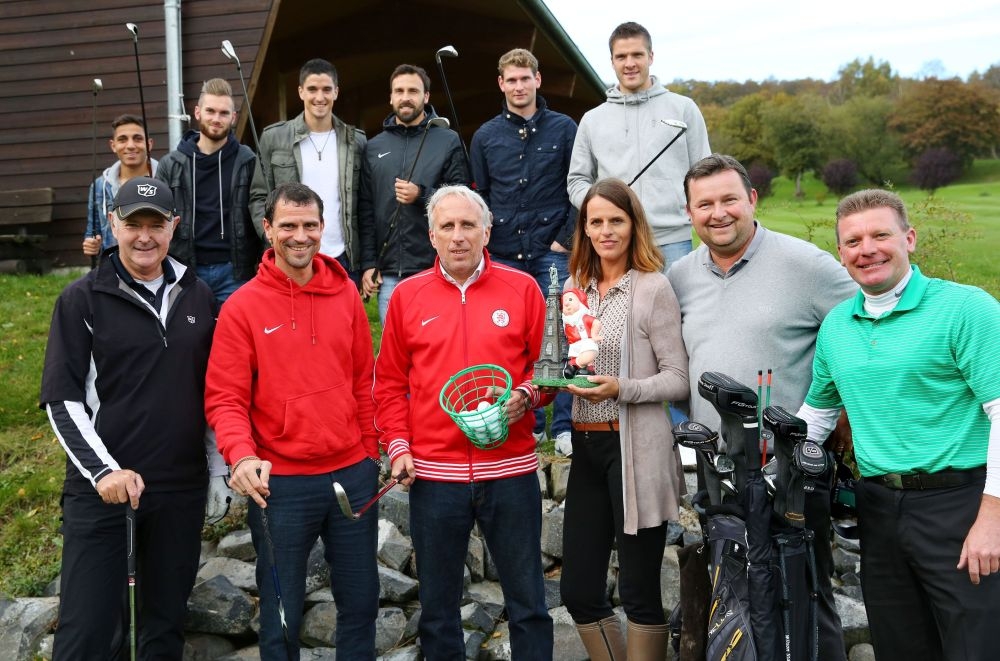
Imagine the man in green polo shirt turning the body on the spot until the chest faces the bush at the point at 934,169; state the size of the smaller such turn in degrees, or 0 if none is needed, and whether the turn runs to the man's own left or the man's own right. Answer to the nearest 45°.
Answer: approximately 135° to the man's own right

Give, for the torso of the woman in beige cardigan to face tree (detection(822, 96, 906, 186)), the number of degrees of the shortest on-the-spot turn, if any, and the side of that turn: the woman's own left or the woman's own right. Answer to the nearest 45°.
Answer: approximately 135° to the woman's own right

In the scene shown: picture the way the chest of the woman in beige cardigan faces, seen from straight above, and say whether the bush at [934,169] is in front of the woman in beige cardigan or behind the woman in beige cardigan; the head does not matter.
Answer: behind

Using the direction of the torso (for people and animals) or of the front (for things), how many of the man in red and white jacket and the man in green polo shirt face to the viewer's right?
0

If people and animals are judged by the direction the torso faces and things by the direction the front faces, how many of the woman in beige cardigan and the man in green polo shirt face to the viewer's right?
0

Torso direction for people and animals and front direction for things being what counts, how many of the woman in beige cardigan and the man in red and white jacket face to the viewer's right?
0

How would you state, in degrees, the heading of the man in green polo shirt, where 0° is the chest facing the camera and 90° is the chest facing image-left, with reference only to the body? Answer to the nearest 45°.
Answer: approximately 45°
